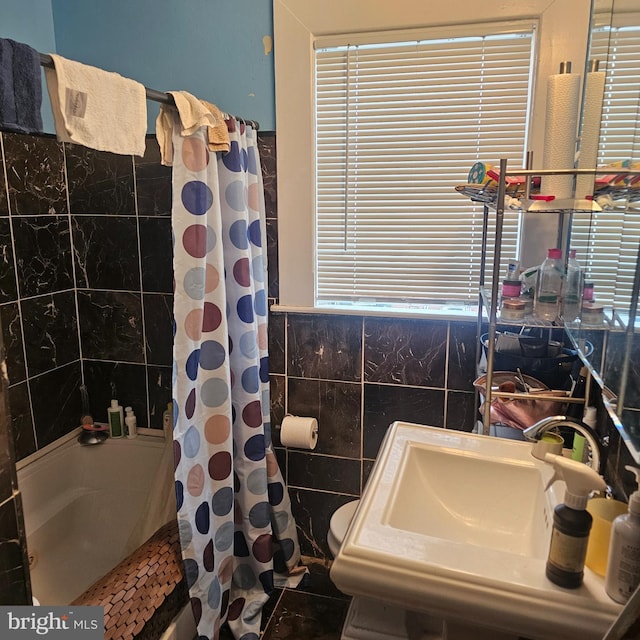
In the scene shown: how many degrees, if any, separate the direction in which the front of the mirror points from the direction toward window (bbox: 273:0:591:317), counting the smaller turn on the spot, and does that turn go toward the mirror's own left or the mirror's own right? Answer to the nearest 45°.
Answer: approximately 90° to the mirror's own right

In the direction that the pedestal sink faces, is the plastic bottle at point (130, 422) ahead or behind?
ahead

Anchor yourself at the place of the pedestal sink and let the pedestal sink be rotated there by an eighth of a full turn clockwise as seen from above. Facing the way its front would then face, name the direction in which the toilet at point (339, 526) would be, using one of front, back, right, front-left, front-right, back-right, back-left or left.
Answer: front

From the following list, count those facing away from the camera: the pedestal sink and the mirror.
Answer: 0

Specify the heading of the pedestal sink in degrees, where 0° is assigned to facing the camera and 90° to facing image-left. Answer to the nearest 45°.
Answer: approximately 90°

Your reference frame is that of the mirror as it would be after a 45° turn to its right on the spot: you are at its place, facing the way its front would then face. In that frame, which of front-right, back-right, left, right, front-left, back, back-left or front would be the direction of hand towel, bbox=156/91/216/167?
front

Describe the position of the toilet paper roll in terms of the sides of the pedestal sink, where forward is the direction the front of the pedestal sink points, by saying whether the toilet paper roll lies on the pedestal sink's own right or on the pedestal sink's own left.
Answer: on the pedestal sink's own right

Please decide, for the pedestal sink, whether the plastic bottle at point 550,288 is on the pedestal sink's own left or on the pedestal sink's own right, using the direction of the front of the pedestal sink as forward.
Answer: on the pedestal sink's own right

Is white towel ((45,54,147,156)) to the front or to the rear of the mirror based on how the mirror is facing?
to the front

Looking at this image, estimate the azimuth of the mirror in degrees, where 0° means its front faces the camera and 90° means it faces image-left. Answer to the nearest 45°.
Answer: approximately 45°

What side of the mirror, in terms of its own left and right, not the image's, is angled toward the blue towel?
front
